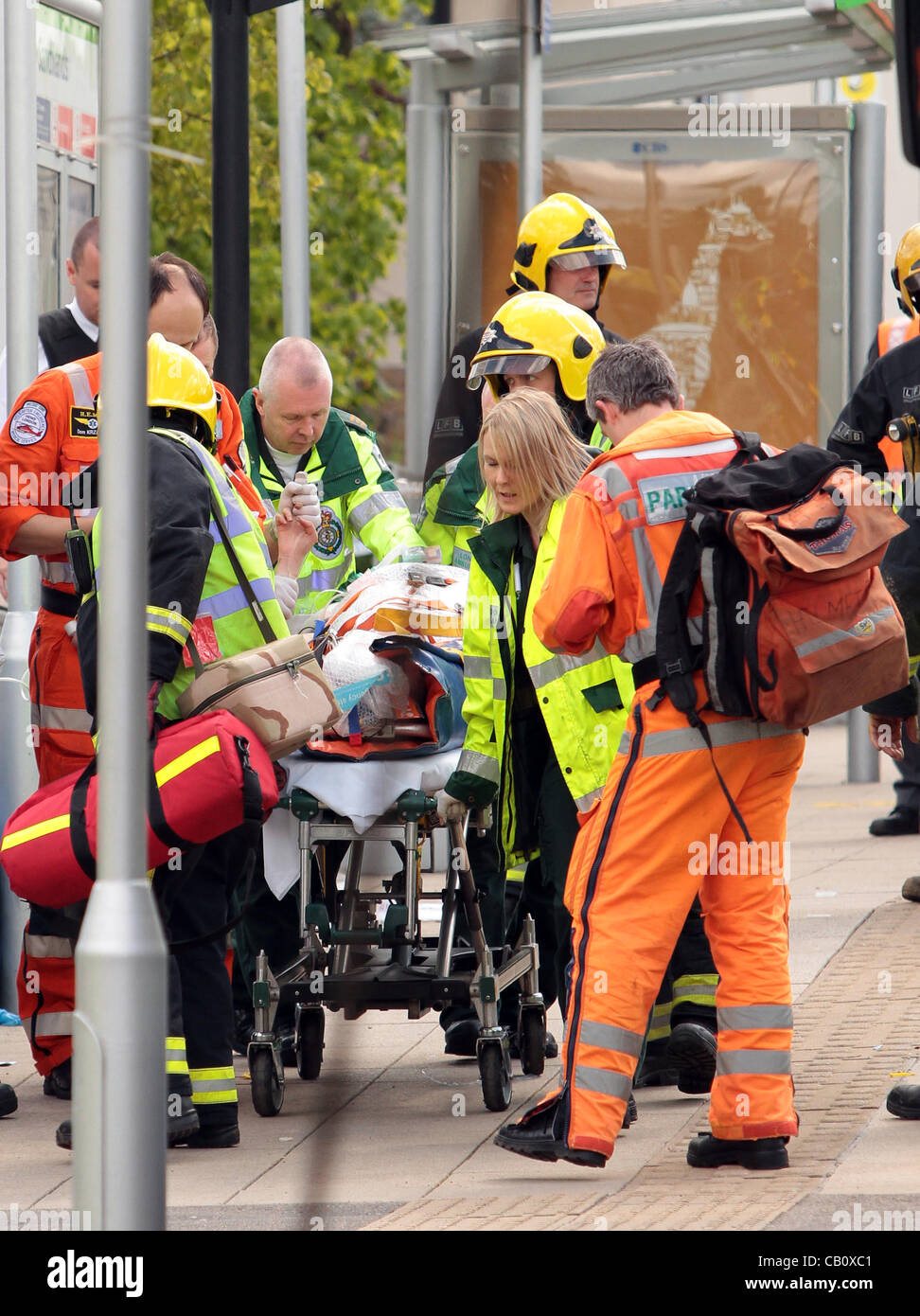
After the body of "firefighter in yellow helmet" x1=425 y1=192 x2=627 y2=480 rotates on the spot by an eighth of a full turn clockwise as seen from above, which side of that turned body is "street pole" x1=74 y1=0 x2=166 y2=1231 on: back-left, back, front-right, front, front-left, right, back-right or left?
front

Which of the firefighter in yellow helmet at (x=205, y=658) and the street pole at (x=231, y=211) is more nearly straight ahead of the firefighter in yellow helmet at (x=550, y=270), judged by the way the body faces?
the firefighter in yellow helmet

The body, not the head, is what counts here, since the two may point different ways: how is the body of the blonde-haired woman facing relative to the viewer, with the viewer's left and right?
facing the viewer and to the left of the viewer

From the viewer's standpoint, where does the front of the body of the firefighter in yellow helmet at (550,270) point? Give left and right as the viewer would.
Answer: facing the viewer and to the right of the viewer

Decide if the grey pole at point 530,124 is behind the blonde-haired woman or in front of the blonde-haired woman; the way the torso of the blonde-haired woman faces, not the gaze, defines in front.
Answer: behind

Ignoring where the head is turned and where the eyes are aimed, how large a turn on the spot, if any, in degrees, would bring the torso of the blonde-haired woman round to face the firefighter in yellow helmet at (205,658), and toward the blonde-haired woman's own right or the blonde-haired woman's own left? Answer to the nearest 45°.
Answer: approximately 45° to the blonde-haired woman's own right

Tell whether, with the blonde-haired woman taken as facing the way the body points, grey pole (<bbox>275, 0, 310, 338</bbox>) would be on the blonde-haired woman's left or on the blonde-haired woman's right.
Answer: on the blonde-haired woman's right

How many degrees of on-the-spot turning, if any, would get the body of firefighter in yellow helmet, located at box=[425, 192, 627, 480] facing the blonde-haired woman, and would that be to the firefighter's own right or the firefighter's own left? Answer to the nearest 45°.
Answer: approximately 45° to the firefighter's own right

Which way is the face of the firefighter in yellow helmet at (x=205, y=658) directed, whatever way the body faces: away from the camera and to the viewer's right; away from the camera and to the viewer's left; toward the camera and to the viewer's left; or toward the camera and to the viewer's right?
away from the camera and to the viewer's right

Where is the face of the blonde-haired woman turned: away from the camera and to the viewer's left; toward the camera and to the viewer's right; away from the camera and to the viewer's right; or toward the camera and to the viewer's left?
toward the camera and to the viewer's left

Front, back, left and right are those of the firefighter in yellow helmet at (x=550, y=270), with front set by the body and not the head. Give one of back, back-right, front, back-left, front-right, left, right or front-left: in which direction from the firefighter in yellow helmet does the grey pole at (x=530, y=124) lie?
back-left

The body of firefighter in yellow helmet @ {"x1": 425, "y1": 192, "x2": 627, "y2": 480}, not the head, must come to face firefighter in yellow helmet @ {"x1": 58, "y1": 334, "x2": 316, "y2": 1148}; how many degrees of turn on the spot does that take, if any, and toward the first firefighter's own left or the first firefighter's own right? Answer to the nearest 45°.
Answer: approximately 90° to the first firefighter's own right
